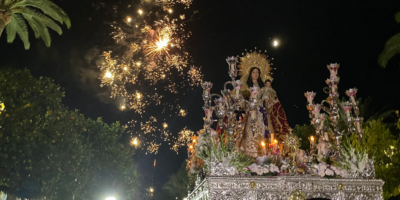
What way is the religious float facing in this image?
toward the camera
